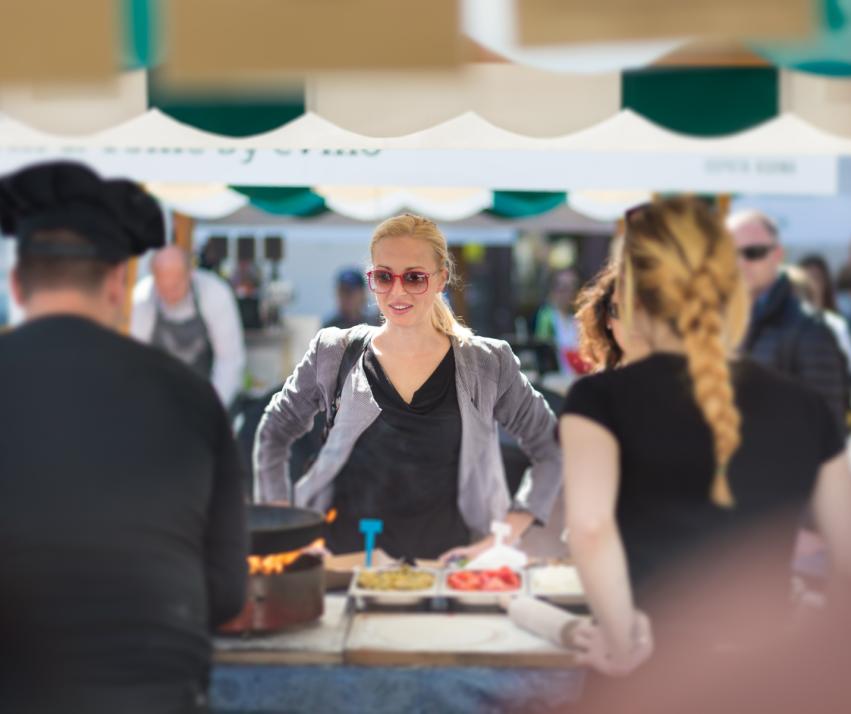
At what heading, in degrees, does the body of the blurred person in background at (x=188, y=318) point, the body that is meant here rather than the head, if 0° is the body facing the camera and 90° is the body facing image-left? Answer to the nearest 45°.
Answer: approximately 0°

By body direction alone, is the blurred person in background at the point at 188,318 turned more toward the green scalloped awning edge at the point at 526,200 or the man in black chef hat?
the man in black chef hat

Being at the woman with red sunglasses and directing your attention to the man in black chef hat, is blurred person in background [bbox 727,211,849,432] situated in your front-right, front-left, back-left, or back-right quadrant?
back-left

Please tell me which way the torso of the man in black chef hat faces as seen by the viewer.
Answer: away from the camera

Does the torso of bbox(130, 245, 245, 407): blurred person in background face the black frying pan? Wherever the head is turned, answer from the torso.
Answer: yes

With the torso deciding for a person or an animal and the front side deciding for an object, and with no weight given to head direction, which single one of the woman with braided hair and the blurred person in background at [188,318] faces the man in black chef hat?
the blurred person in background

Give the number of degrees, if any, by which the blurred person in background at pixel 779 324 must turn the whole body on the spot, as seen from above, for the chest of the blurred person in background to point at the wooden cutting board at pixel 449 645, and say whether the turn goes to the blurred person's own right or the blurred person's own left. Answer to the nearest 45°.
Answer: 0° — they already face it

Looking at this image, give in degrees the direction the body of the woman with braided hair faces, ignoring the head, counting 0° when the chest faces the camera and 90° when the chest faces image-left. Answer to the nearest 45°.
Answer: approximately 180°

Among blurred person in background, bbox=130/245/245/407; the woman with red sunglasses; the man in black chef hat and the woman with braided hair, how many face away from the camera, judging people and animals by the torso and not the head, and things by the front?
2

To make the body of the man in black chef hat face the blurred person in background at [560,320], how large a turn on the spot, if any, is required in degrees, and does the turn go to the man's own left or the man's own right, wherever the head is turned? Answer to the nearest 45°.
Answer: approximately 45° to the man's own right
